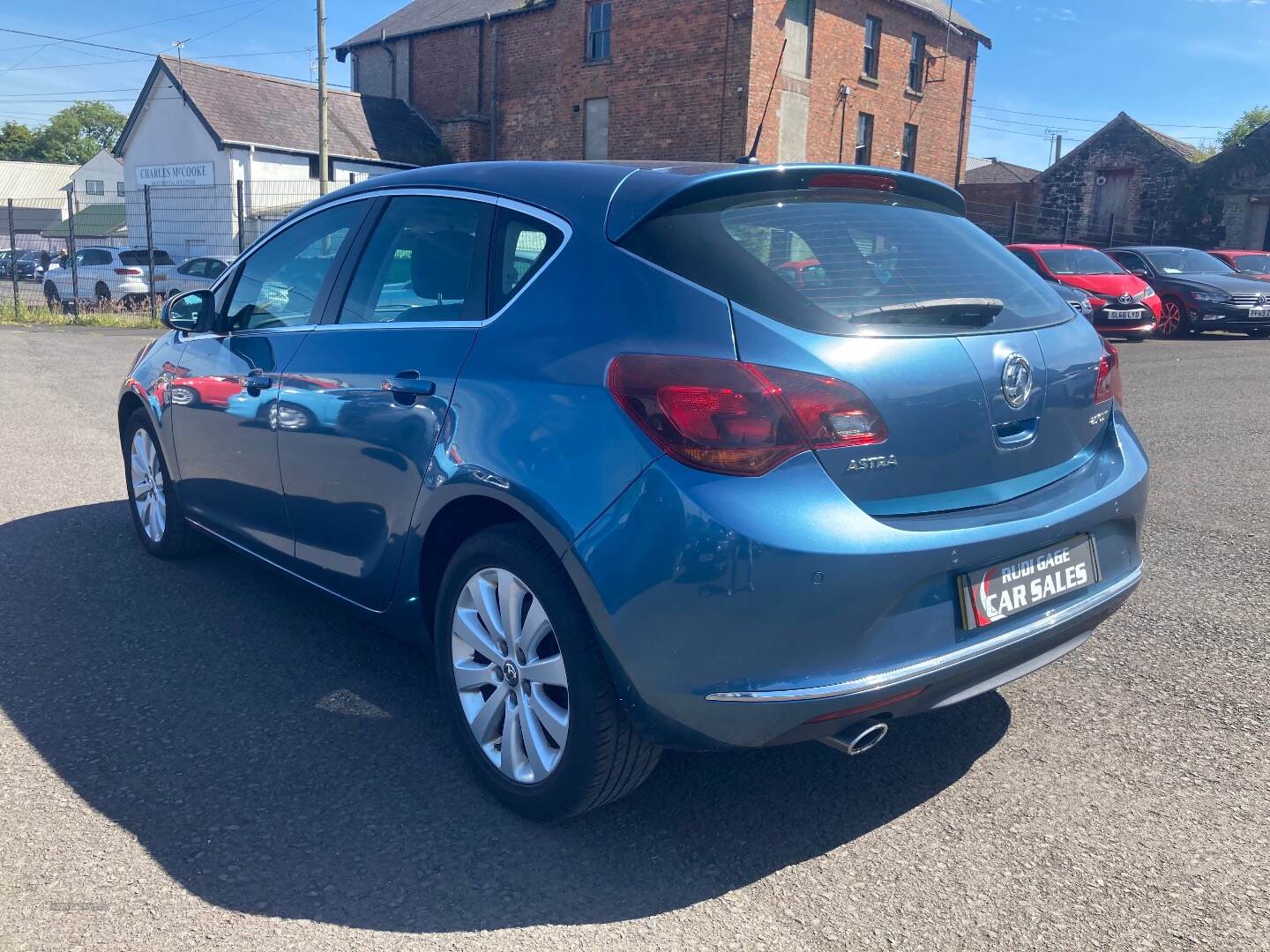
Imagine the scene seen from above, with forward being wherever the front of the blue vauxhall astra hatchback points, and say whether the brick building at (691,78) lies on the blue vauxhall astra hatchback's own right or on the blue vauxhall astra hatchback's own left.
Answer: on the blue vauxhall astra hatchback's own right

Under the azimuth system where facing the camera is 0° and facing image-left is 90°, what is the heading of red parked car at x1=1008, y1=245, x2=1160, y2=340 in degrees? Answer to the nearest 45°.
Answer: approximately 315°

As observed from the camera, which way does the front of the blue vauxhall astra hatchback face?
facing away from the viewer and to the left of the viewer

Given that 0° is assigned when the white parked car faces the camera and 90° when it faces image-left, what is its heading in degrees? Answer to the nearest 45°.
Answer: approximately 135°

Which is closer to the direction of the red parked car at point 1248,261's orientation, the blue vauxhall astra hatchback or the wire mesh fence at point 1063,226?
the blue vauxhall astra hatchback

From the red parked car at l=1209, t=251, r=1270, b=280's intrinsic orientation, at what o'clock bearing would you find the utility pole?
The utility pole is roughly at 4 o'clock from the red parked car.
